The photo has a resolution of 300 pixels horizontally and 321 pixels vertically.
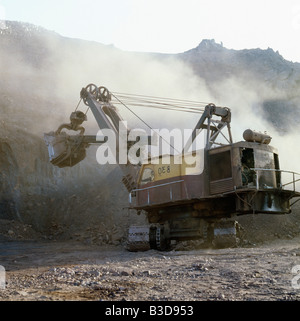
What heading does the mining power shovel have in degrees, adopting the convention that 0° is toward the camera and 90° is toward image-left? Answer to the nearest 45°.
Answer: approximately 135°
